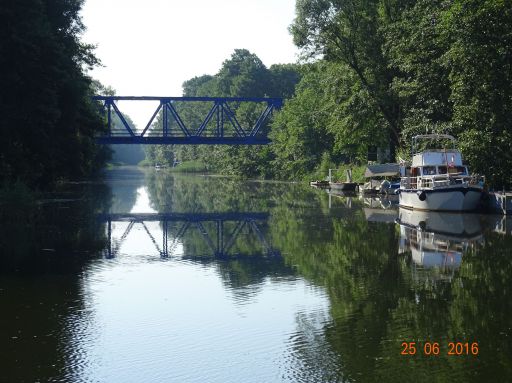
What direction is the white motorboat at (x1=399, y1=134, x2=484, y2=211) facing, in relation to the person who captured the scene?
facing the viewer and to the right of the viewer
